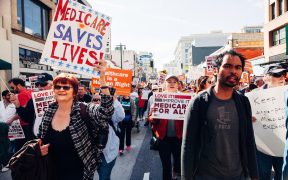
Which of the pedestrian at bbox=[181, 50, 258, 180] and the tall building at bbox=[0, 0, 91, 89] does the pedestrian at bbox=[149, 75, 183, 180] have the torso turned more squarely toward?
the pedestrian

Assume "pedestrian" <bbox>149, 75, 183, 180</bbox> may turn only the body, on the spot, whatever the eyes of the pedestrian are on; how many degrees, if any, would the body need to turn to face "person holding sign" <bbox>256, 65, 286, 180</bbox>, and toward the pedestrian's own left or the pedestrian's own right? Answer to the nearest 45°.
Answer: approximately 90° to the pedestrian's own left

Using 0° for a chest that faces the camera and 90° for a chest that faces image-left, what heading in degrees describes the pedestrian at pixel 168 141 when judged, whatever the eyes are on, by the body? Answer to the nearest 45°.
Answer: approximately 0°

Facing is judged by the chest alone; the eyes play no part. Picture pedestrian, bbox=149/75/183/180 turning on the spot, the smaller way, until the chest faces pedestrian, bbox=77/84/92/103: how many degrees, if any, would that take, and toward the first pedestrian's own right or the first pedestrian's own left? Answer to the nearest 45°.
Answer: approximately 135° to the first pedestrian's own right

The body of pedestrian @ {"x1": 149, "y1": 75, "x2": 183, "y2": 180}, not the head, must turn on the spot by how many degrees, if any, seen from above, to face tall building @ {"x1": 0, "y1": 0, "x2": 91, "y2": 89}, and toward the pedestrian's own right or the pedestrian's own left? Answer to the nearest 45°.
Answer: approximately 135° to the pedestrian's own right

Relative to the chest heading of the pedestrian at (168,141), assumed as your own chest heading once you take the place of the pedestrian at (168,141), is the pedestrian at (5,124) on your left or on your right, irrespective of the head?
on your right
